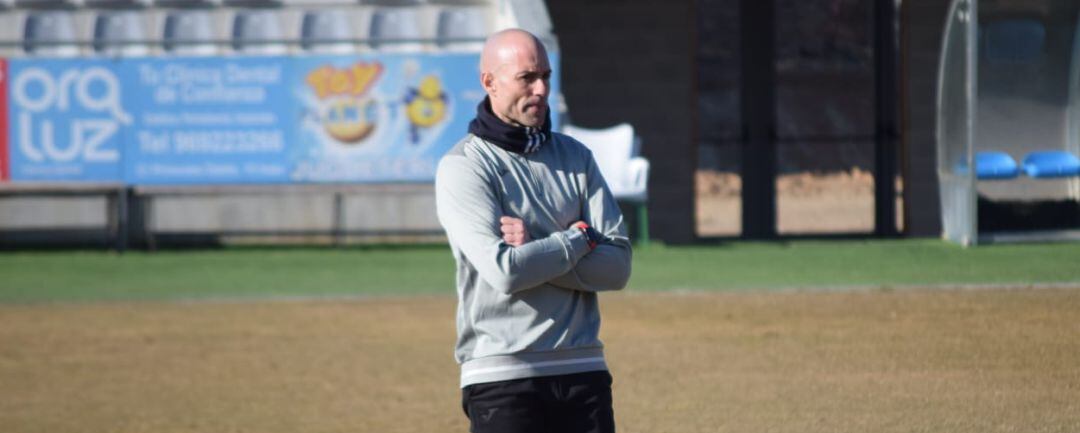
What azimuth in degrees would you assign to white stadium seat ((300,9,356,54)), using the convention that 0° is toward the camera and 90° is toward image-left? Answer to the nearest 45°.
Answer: approximately 0°

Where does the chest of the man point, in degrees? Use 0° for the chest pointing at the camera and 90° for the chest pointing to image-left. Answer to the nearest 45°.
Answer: approximately 315°

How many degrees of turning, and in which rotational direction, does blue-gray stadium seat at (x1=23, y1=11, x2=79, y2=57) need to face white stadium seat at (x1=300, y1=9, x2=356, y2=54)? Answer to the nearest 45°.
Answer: approximately 45° to its left

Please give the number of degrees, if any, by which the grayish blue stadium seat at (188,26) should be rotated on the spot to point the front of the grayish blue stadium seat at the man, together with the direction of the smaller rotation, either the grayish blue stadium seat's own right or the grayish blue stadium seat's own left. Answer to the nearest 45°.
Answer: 0° — it already faces them

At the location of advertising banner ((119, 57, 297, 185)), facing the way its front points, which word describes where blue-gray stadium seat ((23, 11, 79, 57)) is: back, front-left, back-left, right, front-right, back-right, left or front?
back-right

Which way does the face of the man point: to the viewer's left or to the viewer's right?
to the viewer's right

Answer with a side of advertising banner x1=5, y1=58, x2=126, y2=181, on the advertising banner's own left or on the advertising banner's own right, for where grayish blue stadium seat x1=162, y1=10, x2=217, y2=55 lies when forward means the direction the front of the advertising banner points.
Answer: on the advertising banner's own left

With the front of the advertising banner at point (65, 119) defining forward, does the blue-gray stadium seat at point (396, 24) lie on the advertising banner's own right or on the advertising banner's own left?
on the advertising banner's own left

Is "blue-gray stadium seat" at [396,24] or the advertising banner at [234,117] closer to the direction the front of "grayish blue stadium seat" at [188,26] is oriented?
the advertising banner

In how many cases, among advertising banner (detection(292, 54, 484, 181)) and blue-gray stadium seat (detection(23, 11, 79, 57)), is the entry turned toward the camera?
2

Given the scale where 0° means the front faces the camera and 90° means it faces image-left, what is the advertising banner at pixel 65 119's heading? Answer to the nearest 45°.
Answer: approximately 0°
